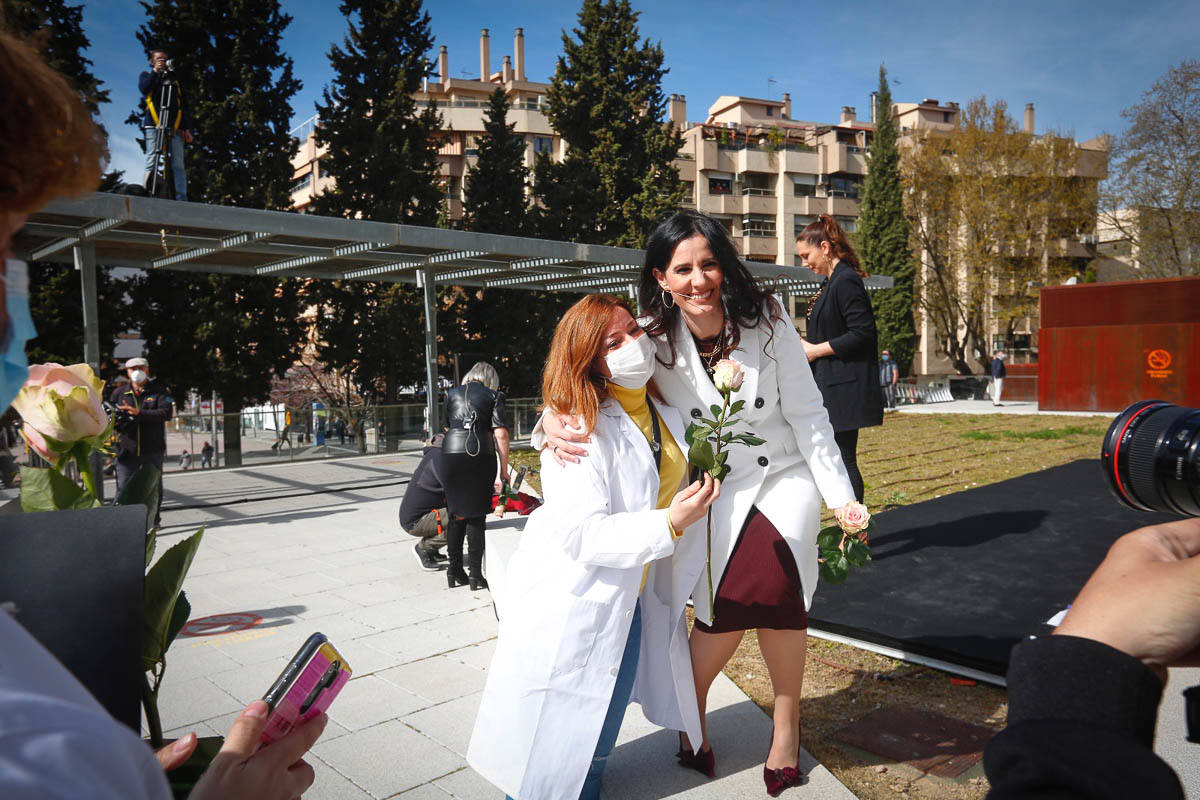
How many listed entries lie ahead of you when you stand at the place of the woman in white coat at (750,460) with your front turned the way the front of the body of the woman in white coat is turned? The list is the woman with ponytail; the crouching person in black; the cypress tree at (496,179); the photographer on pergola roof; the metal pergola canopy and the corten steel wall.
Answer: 0

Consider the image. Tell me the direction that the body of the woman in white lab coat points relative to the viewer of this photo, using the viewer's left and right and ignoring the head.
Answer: facing the viewer and to the right of the viewer

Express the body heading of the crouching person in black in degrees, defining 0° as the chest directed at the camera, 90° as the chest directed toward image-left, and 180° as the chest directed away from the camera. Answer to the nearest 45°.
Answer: approximately 270°

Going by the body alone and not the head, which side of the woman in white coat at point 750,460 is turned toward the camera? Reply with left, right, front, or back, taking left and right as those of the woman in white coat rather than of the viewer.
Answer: front

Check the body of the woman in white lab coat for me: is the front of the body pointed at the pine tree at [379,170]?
no

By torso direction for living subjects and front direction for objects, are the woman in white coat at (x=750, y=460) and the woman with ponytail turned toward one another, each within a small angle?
no

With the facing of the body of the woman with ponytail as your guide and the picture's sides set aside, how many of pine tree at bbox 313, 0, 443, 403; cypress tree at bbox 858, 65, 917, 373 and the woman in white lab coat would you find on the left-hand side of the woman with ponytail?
1

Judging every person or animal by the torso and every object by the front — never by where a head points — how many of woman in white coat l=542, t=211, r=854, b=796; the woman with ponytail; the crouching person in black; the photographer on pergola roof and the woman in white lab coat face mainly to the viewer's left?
1

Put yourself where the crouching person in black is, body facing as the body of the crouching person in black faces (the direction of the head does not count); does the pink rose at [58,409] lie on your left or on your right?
on your right

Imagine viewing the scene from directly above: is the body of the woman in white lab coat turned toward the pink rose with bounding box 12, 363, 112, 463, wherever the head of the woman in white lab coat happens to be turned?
no

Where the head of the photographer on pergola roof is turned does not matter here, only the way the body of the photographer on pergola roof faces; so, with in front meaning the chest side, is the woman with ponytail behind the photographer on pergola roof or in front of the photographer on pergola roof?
in front

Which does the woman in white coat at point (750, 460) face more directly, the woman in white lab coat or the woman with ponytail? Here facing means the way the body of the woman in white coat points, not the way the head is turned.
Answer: the woman in white lab coat

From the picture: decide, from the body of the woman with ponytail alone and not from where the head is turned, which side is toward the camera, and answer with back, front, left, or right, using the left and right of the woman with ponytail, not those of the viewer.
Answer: left

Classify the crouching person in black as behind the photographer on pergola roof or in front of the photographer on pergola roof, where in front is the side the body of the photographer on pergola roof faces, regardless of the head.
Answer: in front
